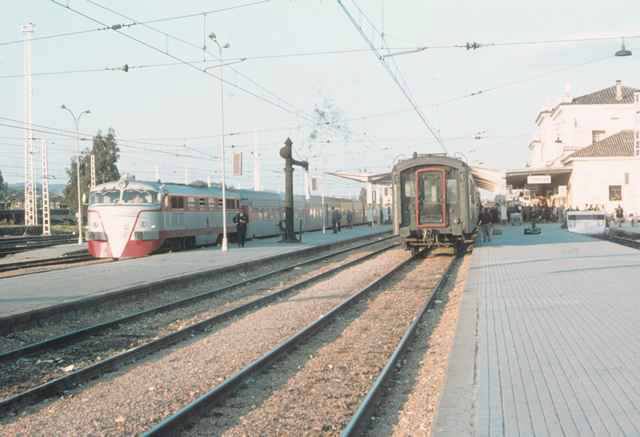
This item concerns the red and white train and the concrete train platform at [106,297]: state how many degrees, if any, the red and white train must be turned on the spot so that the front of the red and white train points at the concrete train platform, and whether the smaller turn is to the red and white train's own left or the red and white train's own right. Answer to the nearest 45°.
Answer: approximately 45° to the red and white train's own left

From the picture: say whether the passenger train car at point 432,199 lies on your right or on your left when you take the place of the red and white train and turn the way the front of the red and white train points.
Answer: on your left

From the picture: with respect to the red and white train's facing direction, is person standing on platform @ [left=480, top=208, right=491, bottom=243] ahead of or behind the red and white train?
behind

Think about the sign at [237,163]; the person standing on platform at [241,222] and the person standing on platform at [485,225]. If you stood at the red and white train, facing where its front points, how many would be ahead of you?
0

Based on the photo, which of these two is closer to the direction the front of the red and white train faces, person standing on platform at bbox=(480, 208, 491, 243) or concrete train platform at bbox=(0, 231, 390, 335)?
the concrete train platform

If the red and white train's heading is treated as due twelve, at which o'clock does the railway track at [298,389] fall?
The railway track is roughly at 10 o'clock from the red and white train.

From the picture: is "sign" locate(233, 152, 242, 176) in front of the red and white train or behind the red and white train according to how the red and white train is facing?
behind

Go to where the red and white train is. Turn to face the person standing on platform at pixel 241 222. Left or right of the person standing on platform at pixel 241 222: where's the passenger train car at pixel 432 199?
right

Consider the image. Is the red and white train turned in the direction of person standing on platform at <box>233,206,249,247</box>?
no

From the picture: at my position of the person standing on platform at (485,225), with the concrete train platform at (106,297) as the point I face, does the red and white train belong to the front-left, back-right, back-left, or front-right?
front-right
